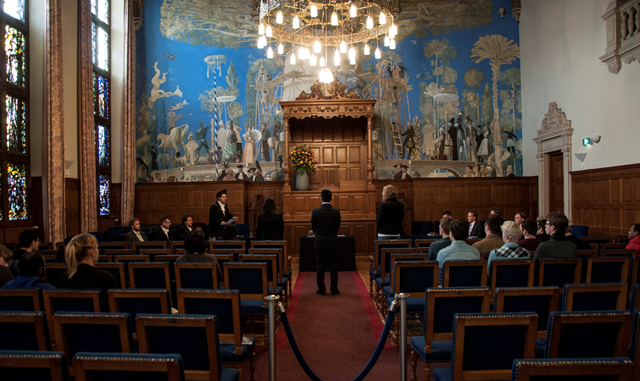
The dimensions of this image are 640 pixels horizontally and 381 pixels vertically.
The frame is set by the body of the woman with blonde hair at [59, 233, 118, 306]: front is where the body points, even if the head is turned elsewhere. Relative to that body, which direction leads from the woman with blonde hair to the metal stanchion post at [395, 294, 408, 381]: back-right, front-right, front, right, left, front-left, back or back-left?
right

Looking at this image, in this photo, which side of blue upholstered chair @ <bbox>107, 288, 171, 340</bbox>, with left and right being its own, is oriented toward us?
back

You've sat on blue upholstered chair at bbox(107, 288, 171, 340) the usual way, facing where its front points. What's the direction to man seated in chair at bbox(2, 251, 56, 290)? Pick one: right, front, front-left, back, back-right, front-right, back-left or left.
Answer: front-left

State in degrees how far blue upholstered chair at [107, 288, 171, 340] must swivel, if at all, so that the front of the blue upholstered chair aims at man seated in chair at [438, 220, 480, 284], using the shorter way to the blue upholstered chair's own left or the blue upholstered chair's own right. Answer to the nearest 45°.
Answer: approximately 90° to the blue upholstered chair's own right

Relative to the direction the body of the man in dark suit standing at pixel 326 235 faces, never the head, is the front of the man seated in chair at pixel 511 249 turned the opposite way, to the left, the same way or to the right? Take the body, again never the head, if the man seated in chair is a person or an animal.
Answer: the same way

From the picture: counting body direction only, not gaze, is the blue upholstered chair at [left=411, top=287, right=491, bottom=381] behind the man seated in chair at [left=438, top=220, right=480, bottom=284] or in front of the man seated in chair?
behind

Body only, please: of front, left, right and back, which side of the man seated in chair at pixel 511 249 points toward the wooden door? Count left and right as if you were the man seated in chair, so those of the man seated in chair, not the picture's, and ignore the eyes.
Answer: front

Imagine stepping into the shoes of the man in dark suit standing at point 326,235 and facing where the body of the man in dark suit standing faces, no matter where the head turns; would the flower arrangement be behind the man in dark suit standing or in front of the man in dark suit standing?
in front

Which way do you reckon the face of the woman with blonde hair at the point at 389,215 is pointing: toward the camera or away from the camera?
away from the camera

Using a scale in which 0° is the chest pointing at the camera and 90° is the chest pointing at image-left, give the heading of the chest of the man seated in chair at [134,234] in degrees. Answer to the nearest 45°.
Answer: approximately 315°

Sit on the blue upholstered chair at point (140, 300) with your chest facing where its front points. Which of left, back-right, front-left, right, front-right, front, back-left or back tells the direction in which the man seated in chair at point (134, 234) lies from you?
front

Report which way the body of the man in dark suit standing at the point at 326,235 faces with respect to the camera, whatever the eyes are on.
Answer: away from the camera

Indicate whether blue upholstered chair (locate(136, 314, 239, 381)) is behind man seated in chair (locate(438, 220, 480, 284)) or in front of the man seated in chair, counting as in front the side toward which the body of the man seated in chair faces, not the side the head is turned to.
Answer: behind

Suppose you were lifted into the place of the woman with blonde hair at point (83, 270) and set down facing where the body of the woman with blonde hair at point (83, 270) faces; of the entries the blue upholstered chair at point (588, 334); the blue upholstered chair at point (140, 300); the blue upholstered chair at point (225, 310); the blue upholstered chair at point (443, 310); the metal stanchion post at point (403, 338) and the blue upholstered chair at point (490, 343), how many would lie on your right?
6

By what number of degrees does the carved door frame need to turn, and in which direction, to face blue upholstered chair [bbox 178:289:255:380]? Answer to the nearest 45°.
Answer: approximately 45° to its left

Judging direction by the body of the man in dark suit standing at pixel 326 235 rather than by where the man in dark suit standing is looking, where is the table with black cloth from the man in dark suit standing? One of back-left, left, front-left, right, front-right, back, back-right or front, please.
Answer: front

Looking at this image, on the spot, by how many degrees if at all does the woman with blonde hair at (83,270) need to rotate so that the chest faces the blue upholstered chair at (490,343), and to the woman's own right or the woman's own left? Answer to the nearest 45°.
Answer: approximately 90° to the woman's own right

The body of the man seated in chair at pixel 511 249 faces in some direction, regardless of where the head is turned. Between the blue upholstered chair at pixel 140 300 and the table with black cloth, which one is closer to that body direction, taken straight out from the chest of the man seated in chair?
the table with black cloth

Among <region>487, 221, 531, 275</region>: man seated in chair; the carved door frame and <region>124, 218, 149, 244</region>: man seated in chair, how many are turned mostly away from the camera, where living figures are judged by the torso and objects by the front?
1
